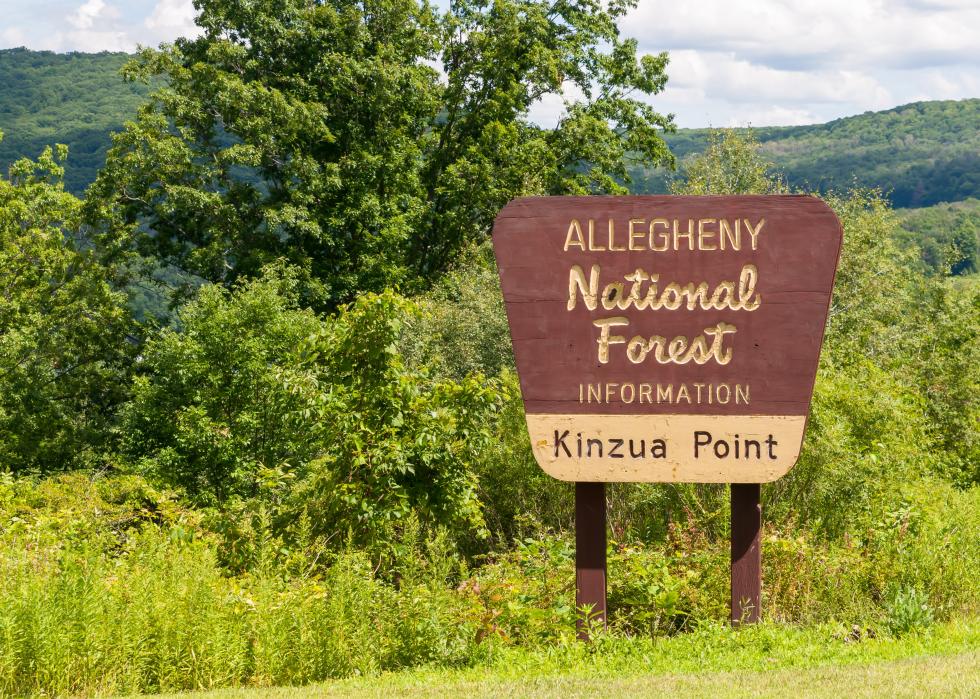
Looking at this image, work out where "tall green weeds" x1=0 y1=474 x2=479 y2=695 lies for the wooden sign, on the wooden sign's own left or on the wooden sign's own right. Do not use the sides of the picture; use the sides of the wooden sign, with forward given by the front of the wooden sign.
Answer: on the wooden sign's own right

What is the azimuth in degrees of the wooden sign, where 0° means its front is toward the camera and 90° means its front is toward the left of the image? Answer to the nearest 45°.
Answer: approximately 0°

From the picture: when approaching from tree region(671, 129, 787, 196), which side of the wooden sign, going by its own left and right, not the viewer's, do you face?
back

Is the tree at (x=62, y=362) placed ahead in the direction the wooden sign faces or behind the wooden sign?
behind

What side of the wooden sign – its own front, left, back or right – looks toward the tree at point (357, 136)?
back
